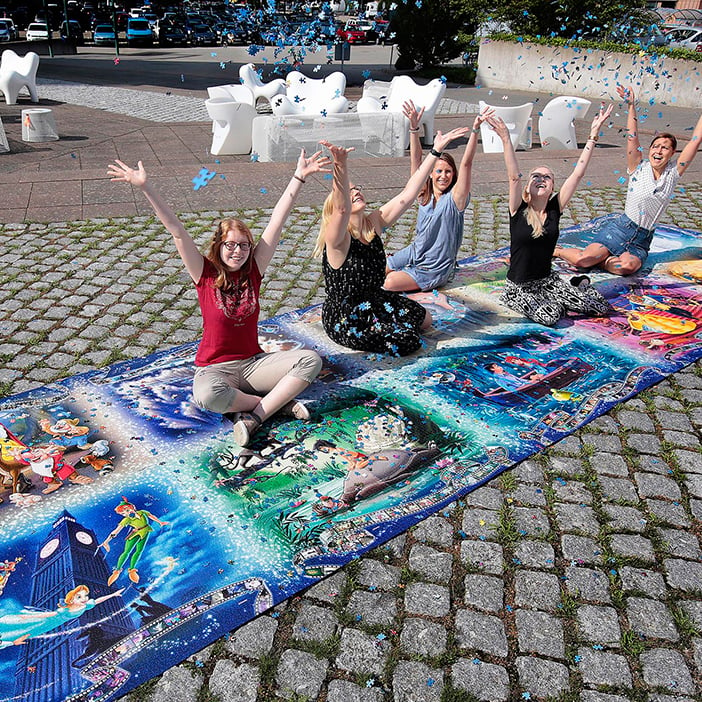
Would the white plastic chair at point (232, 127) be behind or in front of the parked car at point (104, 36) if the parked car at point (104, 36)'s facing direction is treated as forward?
in front

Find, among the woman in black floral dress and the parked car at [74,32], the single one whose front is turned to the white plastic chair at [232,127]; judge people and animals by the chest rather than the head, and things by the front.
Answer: the parked car

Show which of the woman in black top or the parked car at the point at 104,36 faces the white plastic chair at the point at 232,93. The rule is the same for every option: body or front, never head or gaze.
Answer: the parked car

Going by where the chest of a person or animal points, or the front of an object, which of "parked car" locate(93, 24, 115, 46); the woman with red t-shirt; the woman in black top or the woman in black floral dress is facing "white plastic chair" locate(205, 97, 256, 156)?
the parked car

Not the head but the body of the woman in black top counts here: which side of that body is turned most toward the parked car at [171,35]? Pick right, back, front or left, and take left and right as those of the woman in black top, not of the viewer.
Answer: back

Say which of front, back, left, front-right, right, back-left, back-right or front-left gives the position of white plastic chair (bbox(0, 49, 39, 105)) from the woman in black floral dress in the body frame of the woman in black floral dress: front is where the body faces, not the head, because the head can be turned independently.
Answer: back

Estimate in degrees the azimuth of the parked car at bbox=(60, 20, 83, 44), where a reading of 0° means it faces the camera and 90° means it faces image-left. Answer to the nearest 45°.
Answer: approximately 0°

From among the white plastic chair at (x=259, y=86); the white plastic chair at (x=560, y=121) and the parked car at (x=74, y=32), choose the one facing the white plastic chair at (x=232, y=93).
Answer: the parked car
